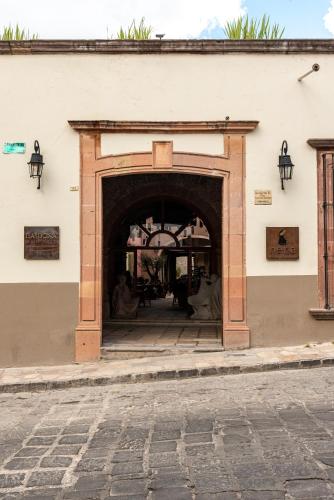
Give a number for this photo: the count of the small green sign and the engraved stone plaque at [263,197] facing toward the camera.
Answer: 2

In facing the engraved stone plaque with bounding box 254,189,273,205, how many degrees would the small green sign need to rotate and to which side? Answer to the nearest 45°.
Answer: approximately 90° to its left

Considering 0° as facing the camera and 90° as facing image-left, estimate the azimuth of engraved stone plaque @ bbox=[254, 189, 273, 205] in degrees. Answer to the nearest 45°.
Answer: approximately 0°

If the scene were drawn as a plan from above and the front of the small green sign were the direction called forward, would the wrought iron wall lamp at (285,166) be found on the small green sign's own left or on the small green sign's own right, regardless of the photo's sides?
on the small green sign's own left

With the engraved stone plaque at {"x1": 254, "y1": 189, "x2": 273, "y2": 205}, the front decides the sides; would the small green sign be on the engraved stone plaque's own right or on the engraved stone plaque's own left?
on the engraved stone plaque's own right
